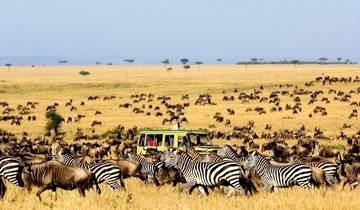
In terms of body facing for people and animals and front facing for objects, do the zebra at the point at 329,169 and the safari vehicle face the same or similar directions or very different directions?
very different directions

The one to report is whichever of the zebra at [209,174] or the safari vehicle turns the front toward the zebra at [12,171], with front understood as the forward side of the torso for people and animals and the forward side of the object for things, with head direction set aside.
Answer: the zebra at [209,174]

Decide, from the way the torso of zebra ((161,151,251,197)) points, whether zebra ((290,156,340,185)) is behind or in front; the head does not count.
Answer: behind

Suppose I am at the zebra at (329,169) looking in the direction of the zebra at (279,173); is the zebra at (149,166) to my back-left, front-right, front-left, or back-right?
front-right

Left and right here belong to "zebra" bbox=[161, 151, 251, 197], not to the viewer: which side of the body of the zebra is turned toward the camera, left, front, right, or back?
left

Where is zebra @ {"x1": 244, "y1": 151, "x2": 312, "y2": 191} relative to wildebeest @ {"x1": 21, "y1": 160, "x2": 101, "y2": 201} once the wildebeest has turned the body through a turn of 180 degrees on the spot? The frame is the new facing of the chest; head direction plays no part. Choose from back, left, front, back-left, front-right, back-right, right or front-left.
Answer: front
